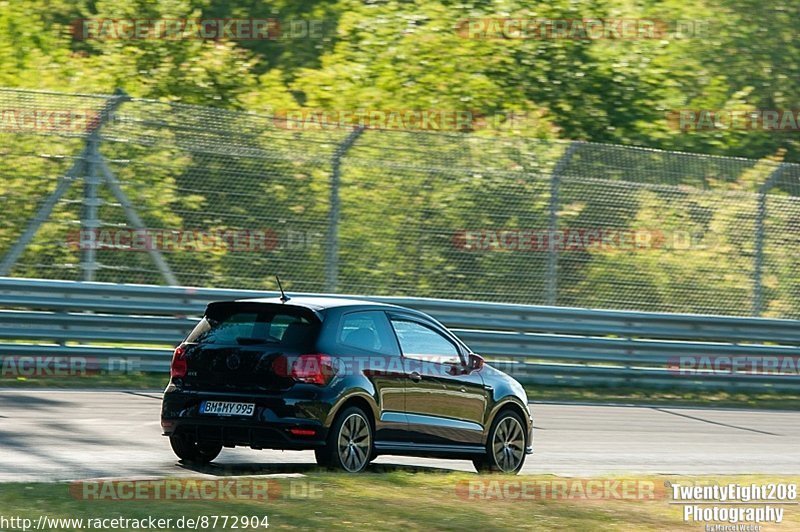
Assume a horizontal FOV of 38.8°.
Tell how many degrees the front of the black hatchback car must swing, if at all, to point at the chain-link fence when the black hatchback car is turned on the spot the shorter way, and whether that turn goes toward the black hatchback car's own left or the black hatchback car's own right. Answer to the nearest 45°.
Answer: approximately 45° to the black hatchback car's own left

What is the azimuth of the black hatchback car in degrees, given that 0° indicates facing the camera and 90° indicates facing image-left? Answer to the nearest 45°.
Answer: approximately 225°

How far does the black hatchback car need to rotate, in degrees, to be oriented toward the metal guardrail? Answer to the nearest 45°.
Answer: approximately 45° to its left
